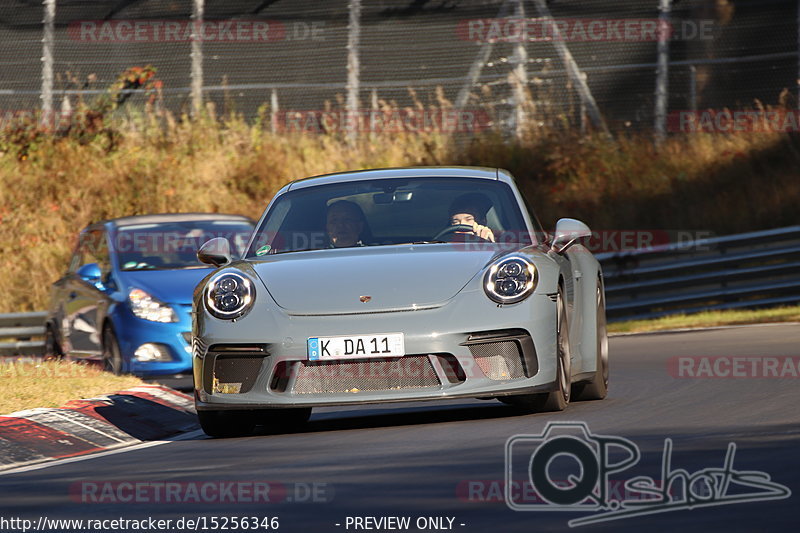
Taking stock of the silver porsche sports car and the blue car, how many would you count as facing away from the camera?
0

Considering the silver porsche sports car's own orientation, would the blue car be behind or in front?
behind

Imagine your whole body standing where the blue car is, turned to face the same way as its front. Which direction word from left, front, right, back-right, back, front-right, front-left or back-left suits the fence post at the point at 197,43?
back-left

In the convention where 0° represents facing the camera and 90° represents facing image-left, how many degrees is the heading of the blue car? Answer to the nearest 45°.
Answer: approximately 315°

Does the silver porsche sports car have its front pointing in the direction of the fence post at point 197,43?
no

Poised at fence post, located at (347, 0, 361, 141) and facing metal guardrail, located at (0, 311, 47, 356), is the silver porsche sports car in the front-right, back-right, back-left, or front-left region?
front-left

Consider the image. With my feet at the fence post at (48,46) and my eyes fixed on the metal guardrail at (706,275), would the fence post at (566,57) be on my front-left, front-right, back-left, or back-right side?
front-left

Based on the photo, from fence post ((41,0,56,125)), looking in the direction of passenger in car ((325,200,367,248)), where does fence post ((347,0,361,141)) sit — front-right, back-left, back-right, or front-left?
front-left

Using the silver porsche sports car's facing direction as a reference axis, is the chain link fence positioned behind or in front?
behind

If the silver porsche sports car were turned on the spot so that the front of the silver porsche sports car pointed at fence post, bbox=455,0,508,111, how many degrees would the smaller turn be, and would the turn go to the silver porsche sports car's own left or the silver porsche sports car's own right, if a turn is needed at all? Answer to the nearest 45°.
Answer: approximately 180°

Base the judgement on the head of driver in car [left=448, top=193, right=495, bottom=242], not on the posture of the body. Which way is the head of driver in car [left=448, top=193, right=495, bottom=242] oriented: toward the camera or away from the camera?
toward the camera

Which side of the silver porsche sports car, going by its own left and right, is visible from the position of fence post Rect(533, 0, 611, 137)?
back

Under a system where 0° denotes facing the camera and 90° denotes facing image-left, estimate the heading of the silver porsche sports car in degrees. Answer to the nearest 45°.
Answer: approximately 0°

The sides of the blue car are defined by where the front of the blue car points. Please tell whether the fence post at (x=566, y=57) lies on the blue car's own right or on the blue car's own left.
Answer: on the blue car's own left
